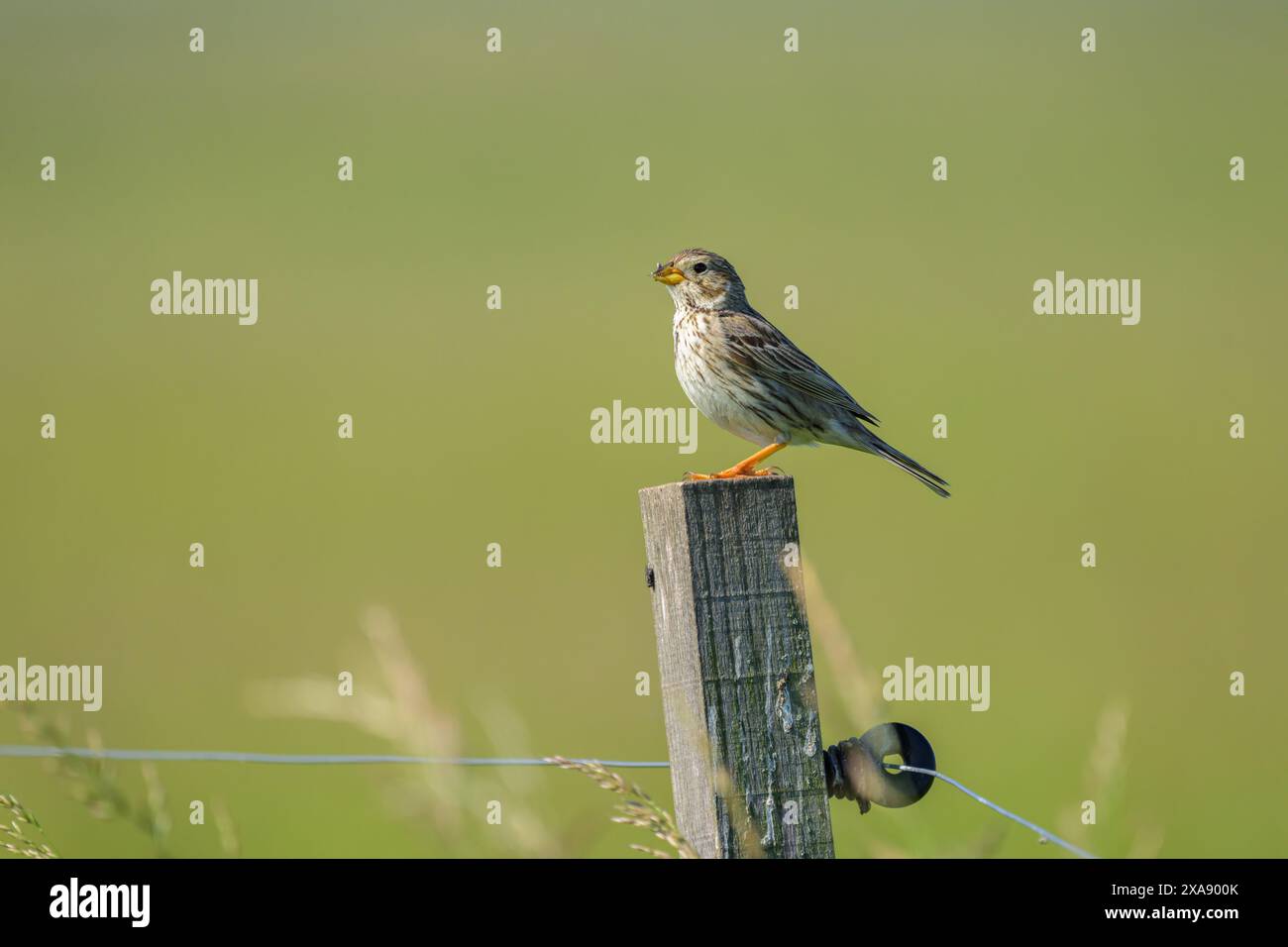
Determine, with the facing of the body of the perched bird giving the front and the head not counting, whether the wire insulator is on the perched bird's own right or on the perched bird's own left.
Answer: on the perched bird's own left

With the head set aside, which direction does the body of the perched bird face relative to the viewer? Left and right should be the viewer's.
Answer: facing to the left of the viewer
